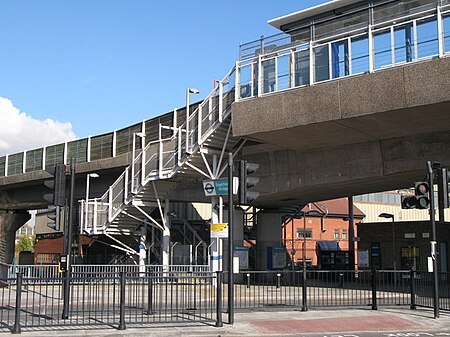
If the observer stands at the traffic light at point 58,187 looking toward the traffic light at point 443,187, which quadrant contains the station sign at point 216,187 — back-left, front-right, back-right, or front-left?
front-left

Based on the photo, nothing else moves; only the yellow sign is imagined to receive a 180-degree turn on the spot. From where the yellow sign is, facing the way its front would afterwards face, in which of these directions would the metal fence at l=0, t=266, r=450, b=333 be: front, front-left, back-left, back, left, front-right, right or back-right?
back

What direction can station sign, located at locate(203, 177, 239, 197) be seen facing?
toward the camera

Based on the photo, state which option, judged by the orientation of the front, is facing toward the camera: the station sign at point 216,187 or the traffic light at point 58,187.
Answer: the station sign
